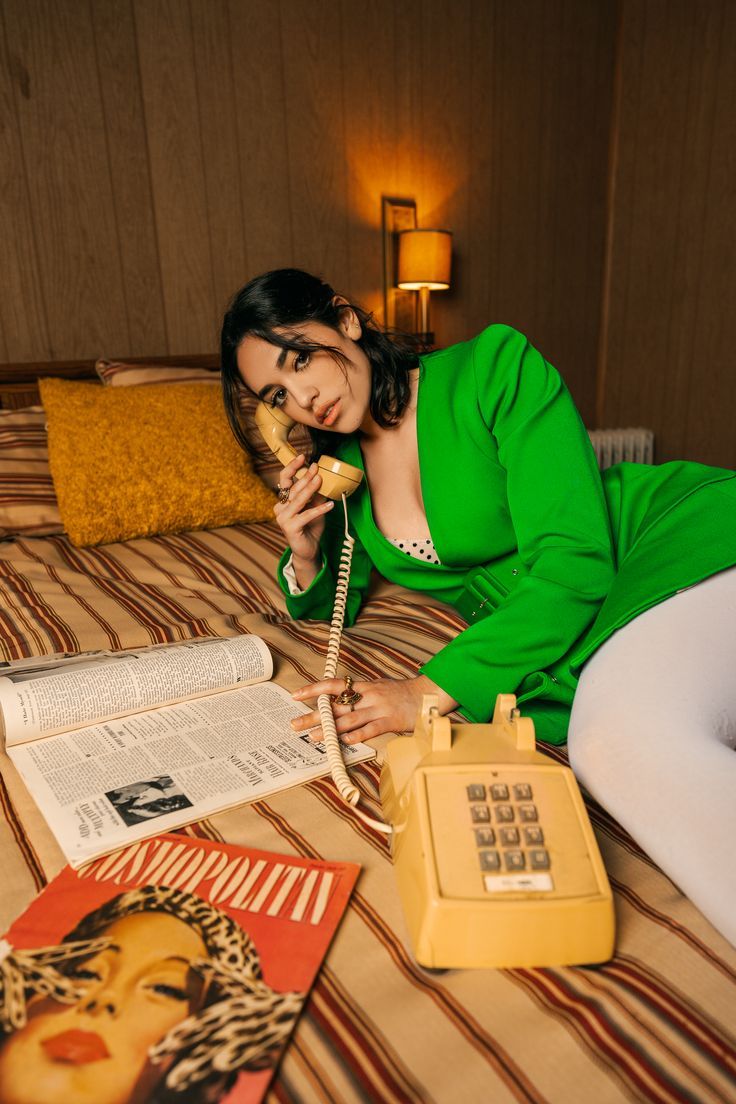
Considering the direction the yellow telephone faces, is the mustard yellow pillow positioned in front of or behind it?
behind

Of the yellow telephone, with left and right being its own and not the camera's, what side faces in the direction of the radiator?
back

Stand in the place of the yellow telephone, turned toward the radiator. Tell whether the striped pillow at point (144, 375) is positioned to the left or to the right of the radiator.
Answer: left

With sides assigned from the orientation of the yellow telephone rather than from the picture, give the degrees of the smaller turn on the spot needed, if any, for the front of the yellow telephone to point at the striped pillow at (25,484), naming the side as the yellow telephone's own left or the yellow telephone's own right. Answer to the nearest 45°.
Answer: approximately 135° to the yellow telephone's own right

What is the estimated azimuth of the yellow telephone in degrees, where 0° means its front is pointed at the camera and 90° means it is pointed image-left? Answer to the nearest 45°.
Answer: approximately 0°
